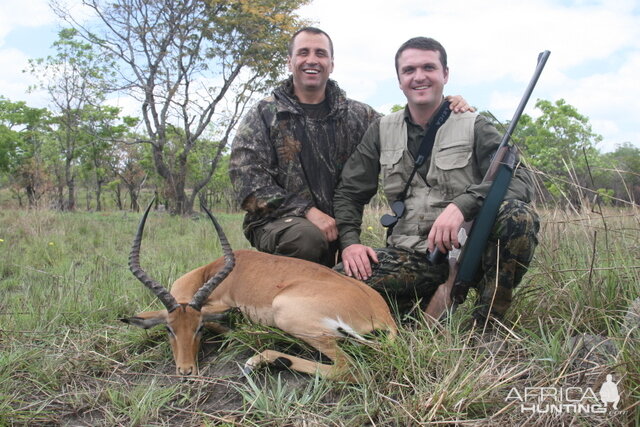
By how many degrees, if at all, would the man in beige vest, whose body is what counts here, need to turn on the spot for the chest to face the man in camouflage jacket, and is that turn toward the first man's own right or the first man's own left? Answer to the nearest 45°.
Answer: approximately 135° to the first man's own right

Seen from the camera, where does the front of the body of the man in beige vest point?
toward the camera

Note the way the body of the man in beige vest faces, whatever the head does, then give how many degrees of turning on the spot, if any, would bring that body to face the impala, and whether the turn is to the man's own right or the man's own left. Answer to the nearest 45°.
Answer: approximately 45° to the man's own right

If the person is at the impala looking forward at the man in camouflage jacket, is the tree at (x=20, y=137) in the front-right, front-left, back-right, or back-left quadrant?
front-left

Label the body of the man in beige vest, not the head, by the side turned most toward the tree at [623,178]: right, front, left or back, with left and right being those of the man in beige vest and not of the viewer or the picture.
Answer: back

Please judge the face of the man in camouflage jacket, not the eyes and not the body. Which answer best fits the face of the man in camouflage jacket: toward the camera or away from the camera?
toward the camera

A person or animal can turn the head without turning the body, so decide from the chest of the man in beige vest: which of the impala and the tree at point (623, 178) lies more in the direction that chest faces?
the impala

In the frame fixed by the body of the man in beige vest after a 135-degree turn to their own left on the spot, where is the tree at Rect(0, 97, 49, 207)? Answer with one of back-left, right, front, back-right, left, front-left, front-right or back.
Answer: left

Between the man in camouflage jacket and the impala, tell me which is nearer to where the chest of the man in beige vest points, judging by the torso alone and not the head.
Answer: the impala
